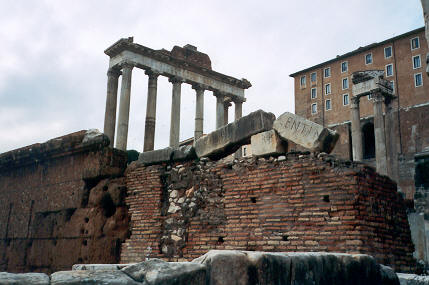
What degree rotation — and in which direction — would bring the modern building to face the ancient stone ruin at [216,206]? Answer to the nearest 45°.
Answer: approximately 45° to its left

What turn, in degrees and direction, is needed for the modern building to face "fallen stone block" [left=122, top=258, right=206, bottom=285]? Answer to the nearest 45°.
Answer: approximately 45° to its left

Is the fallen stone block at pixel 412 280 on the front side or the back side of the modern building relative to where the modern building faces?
on the front side

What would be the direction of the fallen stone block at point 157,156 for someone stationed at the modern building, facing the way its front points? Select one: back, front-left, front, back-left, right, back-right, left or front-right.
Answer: front-left

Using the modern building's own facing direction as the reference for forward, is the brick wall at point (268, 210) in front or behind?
in front

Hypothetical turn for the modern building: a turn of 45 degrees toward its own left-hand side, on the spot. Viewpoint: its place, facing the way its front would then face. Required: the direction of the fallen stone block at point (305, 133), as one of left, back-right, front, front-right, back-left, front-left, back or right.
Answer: front

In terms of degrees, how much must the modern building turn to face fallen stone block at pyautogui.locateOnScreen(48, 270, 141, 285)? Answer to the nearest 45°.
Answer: approximately 45° to its left

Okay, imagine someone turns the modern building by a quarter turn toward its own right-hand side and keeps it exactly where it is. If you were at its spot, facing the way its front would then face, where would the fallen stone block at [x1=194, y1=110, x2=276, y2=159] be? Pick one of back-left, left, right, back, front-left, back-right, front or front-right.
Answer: back-left

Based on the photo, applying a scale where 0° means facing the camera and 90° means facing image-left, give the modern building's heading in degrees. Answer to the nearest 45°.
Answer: approximately 45°
